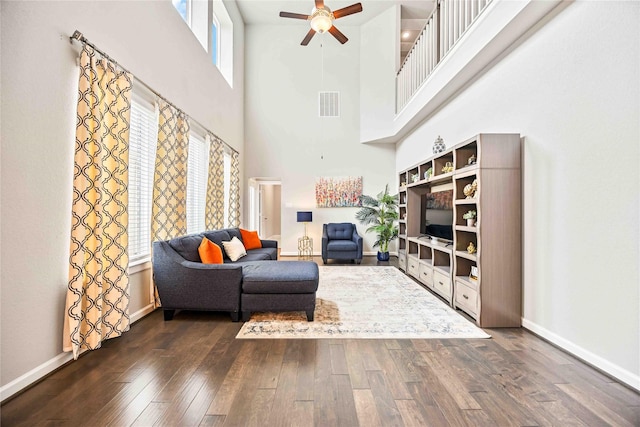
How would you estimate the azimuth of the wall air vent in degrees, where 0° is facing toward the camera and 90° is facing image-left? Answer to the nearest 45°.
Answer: approximately 0°

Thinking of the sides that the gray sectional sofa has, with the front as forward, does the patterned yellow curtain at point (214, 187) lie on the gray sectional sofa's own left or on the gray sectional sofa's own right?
on the gray sectional sofa's own left

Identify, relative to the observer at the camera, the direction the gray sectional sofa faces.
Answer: facing to the right of the viewer

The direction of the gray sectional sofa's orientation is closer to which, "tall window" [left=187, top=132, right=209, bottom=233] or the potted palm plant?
the potted palm plant

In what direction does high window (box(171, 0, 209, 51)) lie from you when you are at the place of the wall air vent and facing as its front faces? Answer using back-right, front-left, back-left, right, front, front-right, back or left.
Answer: front-right

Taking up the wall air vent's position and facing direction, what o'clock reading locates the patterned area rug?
The patterned area rug is roughly at 12 o'clock from the wall air vent.

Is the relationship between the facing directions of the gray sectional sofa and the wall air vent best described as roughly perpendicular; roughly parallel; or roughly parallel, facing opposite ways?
roughly perpendicular

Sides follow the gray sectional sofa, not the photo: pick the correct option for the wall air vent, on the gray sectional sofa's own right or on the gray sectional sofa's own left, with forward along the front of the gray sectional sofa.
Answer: on the gray sectional sofa's own left

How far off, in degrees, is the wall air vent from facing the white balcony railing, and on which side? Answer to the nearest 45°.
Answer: approximately 45° to its left

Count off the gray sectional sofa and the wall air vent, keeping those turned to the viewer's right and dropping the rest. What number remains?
1
